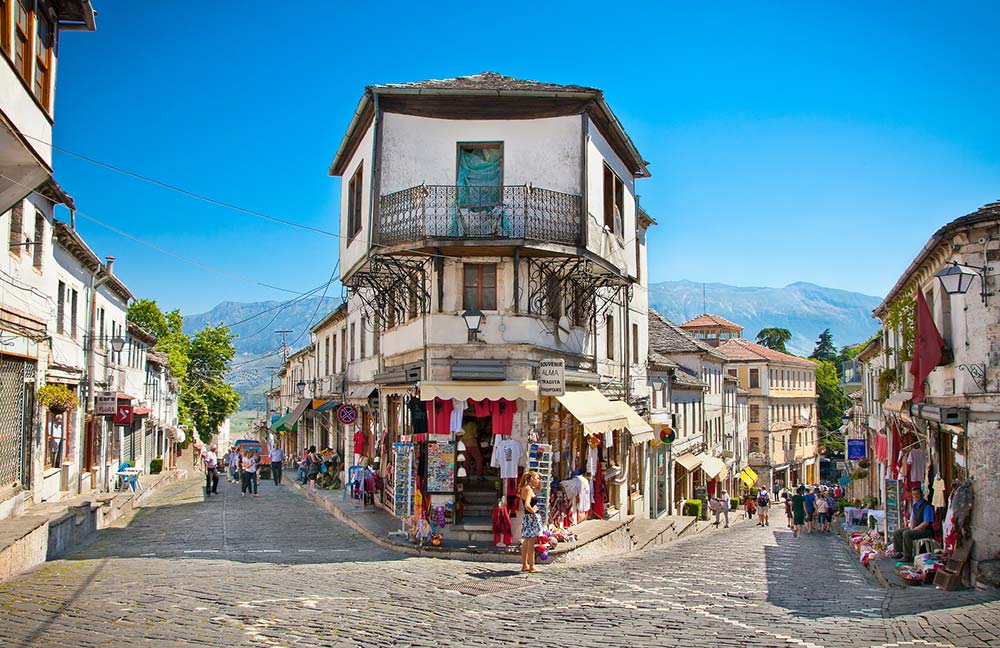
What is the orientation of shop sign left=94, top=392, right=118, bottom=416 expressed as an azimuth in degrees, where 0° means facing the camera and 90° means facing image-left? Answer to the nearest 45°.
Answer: approximately 0°

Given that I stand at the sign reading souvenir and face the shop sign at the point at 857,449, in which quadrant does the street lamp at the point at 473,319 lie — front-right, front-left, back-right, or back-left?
back-left

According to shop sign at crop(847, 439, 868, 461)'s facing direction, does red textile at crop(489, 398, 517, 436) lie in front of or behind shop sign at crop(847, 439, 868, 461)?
in front

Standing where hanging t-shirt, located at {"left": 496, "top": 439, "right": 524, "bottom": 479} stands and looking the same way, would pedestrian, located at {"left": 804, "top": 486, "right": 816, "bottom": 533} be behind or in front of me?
behind

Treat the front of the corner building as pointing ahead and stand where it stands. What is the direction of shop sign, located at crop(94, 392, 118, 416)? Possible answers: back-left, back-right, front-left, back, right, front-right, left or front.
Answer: back-right

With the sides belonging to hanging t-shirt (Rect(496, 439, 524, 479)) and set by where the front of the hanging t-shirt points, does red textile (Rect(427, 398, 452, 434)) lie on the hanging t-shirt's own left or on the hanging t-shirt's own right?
on the hanging t-shirt's own right
